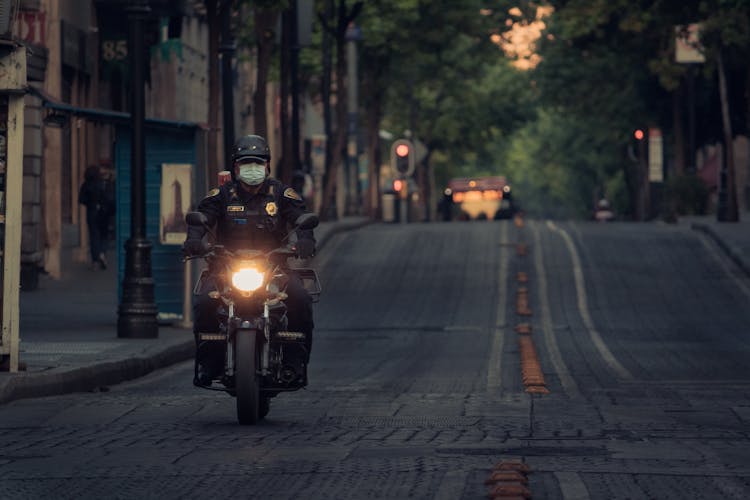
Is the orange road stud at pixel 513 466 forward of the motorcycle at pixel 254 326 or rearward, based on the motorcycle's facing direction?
forward

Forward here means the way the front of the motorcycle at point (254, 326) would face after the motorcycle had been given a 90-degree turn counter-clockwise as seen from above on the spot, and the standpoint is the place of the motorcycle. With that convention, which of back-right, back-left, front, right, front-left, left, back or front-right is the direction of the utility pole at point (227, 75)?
left

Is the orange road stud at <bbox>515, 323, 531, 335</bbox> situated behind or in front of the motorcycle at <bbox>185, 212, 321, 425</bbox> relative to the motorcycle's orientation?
behind

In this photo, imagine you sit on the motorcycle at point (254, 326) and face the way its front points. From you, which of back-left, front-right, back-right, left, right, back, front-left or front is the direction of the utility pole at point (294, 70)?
back

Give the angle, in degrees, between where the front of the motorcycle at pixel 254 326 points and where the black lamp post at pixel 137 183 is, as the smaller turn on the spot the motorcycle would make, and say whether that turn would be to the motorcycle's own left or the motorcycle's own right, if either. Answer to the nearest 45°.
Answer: approximately 180°

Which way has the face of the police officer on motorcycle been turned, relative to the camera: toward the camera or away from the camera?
toward the camera

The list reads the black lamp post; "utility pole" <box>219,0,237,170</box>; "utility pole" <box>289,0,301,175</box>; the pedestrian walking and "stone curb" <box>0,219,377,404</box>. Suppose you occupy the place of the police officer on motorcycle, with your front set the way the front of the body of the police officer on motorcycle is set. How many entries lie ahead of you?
0

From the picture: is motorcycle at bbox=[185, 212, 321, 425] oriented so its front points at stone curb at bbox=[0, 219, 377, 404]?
no

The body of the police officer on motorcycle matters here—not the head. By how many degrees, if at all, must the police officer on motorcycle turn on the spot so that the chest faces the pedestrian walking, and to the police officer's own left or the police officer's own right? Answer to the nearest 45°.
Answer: approximately 180°

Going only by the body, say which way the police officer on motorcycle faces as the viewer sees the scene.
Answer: toward the camera

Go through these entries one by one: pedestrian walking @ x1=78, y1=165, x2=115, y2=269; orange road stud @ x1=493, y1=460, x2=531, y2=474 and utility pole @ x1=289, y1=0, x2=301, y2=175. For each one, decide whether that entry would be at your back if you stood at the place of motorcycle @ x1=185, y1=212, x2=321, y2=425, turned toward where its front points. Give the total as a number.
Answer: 2

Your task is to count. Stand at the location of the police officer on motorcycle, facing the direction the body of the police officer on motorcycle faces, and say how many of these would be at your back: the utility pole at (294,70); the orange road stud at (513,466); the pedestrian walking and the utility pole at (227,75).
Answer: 3

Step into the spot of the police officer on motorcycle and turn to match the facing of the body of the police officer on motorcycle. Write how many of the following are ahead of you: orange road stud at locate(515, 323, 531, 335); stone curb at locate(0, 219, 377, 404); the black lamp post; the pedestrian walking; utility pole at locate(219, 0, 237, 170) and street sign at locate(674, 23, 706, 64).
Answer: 0

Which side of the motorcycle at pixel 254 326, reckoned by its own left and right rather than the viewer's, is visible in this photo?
front

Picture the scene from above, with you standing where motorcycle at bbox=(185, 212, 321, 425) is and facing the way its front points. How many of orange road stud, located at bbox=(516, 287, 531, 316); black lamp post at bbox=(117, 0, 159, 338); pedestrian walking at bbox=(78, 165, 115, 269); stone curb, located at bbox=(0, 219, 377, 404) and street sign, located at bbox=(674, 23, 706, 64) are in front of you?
0

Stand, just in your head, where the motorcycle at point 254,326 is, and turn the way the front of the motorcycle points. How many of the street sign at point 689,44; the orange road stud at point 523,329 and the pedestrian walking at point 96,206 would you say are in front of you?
0

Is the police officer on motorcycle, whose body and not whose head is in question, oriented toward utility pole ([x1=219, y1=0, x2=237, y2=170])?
no
